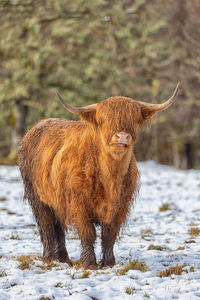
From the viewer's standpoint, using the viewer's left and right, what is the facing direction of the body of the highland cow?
facing the viewer and to the right of the viewer

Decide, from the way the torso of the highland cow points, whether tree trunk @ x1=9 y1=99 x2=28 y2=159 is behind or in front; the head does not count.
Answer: behind
